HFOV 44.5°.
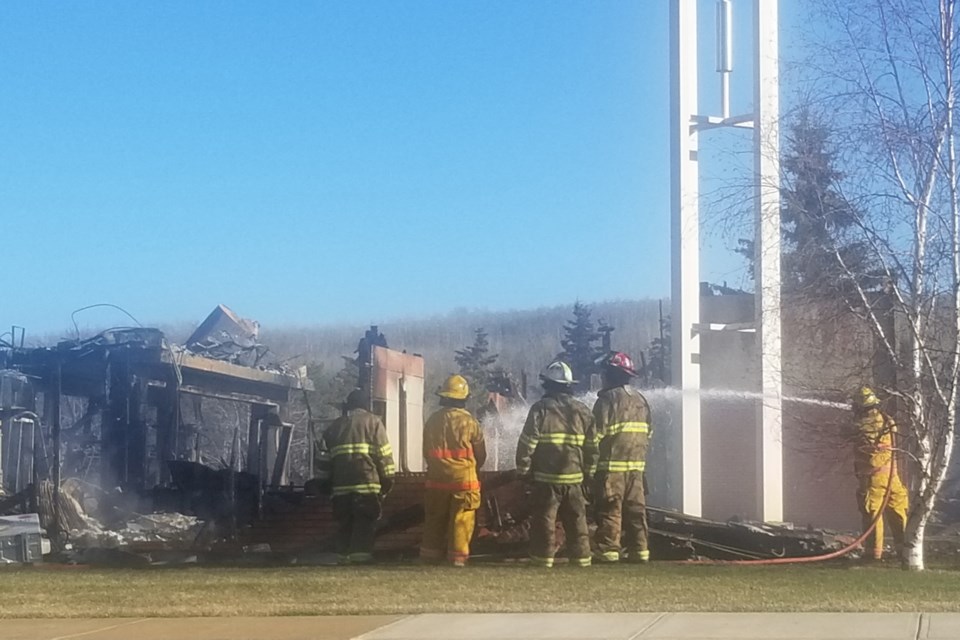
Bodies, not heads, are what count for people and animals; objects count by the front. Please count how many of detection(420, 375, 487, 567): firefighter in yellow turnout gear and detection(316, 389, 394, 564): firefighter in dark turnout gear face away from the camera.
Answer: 2

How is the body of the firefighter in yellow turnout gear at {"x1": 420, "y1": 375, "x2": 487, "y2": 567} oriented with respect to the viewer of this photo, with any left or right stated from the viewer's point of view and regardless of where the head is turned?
facing away from the viewer

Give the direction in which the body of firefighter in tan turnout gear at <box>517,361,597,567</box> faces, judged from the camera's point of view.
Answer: away from the camera

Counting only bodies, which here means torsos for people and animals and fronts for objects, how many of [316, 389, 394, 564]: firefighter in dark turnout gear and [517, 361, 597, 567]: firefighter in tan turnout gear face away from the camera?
2

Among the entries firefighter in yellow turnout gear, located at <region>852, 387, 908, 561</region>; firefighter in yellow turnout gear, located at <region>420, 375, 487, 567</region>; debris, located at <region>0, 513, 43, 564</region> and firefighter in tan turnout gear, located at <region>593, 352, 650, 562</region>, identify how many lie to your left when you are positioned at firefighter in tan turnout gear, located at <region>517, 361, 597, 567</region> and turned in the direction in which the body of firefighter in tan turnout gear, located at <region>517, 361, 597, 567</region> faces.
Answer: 2

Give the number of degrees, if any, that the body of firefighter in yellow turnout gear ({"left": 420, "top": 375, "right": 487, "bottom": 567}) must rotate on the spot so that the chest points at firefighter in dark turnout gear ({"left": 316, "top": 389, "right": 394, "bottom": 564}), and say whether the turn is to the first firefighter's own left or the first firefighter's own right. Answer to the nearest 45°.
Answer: approximately 45° to the first firefighter's own left

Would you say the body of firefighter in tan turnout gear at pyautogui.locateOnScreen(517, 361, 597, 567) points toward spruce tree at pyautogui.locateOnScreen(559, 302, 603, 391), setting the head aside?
yes

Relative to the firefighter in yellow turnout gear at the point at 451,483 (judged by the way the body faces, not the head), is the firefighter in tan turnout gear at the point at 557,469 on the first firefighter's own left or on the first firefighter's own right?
on the first firefighter's own right

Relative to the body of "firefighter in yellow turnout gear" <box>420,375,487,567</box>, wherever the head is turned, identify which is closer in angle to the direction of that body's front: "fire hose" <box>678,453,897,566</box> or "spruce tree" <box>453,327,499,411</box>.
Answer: the spruce tree

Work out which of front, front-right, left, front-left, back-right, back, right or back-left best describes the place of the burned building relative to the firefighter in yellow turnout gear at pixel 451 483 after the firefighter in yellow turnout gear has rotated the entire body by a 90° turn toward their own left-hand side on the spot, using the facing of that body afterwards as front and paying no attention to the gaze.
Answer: front-right

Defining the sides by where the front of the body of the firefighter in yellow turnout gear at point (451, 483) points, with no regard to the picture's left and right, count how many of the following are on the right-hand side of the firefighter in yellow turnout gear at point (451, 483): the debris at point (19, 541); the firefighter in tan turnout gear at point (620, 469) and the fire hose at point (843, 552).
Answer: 2

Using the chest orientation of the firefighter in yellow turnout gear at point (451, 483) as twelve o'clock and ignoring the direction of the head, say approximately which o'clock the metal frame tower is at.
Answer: The metal frame tower is roughly at 1 o'clock from the firefighter in yellow turnout gear.

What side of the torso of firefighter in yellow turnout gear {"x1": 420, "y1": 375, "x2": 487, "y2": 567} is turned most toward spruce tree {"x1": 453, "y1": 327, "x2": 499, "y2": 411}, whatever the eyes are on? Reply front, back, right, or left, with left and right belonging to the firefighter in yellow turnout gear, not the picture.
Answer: front

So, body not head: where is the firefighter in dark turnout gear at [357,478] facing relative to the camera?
away from the camera

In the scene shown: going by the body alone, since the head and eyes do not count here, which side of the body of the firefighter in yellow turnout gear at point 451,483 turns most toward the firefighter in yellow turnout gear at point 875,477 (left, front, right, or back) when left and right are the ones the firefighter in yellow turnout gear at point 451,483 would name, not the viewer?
right
